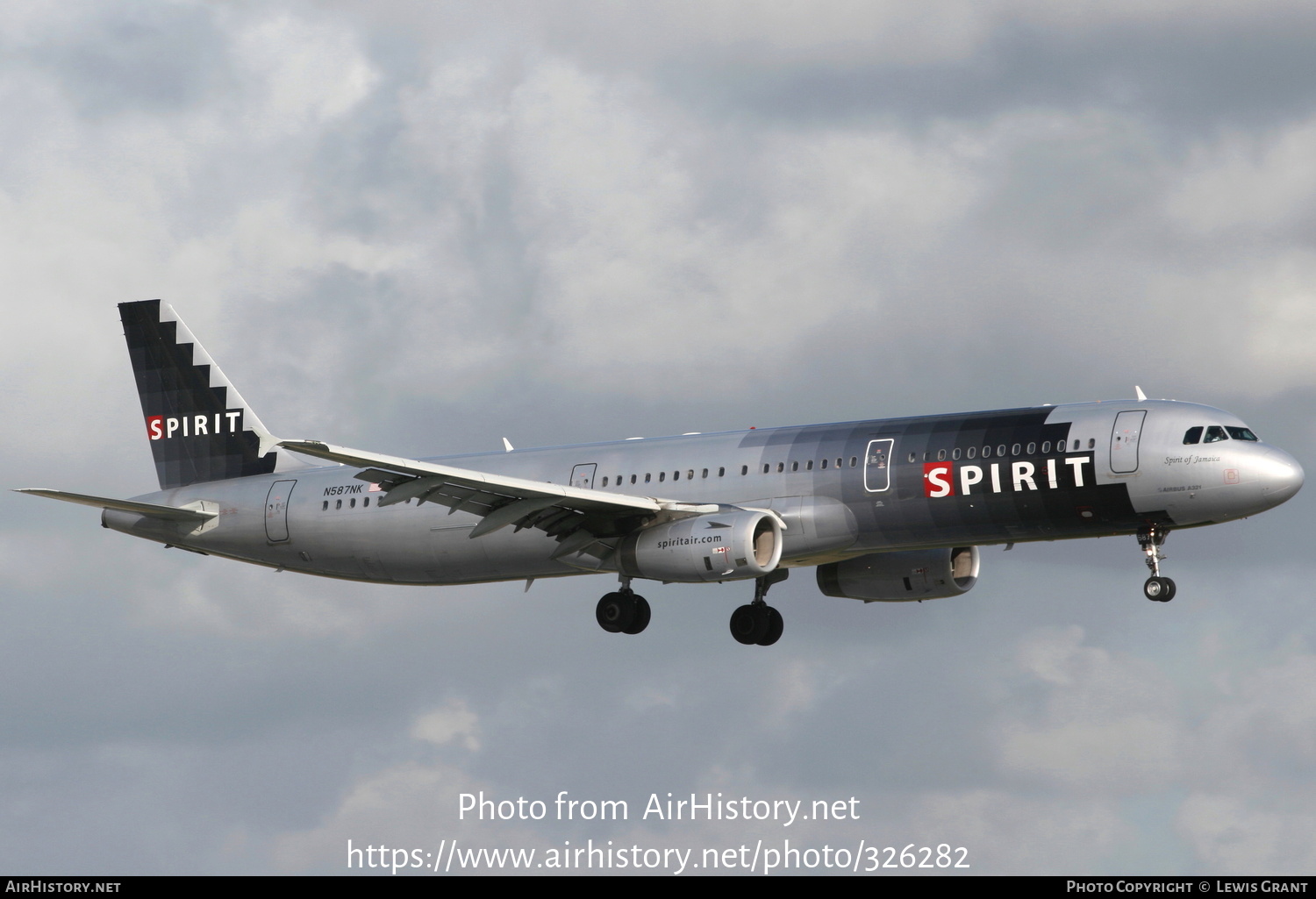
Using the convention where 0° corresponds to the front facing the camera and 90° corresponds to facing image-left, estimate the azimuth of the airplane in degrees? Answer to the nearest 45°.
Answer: approximately 315°
